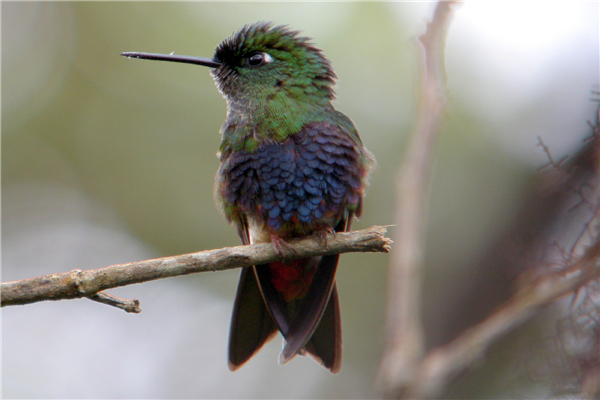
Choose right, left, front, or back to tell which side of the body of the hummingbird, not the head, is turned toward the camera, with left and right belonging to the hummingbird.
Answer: front
